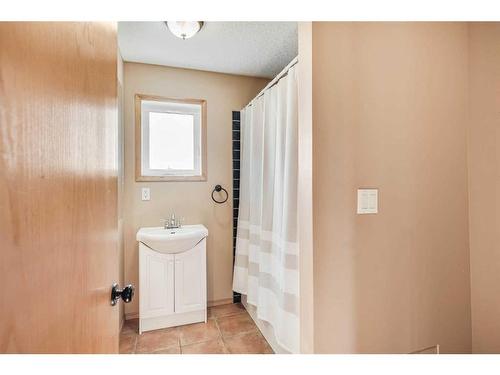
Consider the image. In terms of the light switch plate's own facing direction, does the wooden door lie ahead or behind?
ahead

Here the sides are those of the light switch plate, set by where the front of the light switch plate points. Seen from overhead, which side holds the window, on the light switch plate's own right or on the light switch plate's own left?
on the light switch plate's own right

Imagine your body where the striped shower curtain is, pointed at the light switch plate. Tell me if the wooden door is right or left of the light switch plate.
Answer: right

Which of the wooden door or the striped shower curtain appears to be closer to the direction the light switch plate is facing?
the wooden door

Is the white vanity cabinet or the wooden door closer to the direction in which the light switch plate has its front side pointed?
the wooden door

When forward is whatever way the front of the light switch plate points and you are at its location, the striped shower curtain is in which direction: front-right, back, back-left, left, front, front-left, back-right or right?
back-right

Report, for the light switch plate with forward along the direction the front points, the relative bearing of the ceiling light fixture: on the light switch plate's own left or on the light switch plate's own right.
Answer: on the light switch plate's own right
